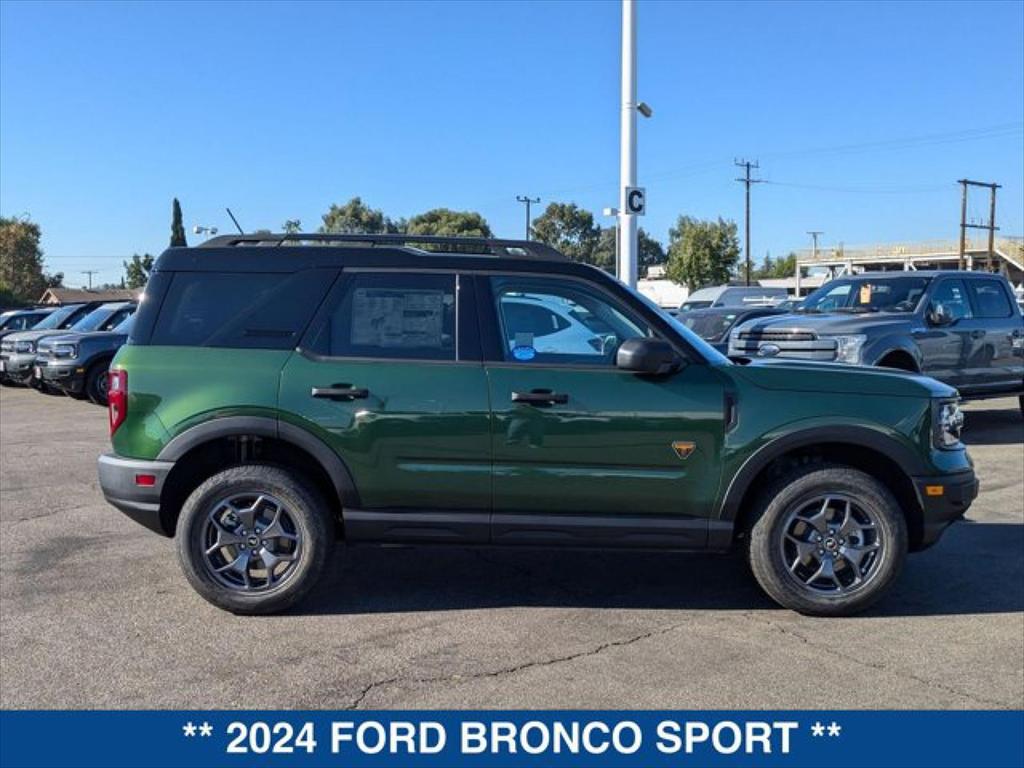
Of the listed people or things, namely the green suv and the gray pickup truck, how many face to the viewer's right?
1

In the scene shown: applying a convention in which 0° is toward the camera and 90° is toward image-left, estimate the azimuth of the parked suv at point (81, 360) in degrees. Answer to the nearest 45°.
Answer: approximately 45°

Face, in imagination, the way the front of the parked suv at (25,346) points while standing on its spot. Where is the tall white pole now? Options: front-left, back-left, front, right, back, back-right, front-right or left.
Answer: left

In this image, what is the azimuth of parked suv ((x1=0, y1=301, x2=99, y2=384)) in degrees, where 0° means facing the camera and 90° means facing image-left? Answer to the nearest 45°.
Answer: approximately 45°

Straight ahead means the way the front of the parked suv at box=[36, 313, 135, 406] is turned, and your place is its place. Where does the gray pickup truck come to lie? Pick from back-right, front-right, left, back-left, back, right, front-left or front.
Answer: left

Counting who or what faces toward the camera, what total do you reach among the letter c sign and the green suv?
1

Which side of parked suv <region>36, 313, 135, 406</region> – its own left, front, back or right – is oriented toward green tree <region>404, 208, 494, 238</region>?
back

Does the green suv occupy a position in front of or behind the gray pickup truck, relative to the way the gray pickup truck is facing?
in front

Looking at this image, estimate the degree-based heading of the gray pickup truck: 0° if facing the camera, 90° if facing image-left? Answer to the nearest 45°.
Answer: approximately 45°

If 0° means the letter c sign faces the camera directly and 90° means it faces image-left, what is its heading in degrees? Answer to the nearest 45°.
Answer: approximately 0°

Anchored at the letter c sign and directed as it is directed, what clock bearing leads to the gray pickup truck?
The gray pickup truck is roughly at 10 o'clock from the letter c sign.

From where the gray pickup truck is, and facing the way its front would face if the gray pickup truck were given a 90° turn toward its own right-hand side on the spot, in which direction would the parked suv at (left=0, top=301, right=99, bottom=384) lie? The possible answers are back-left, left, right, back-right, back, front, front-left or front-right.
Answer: front-left

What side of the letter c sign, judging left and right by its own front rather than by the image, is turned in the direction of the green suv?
front

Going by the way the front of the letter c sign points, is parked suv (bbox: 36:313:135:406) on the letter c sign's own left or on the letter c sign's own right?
on the letter c sign's own right

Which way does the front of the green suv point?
to the viewer's right

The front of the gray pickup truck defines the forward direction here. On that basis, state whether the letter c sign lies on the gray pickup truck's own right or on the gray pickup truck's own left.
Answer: on the gray pickup truck's own right
